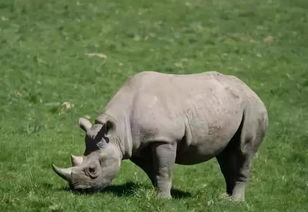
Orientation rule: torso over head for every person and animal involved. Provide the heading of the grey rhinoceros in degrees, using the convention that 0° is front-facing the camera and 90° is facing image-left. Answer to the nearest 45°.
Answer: approximately 90°
